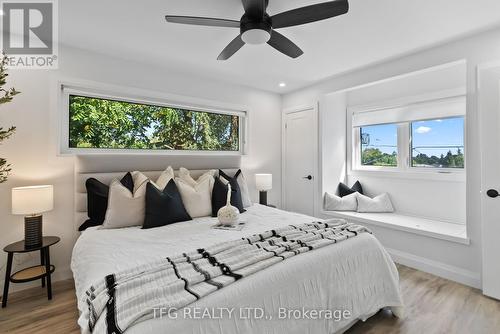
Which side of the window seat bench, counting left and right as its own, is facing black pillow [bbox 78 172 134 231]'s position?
front

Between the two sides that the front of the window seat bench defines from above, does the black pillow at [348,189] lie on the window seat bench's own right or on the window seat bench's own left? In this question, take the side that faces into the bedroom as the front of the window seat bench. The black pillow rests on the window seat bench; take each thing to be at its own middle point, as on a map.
on the window seat bench's own right

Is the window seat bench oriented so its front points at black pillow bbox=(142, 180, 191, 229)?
yes

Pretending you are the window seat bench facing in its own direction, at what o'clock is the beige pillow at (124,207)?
The beige pillow is roughly at 12 o'clock from the window seat bench.

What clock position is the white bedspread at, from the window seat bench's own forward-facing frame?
The white bedspread is roughly at 11 o'clock from the window seat bench.

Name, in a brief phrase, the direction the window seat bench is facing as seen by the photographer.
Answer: facing the viewer and to the left of the viewer

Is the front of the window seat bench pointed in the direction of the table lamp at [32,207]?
yes

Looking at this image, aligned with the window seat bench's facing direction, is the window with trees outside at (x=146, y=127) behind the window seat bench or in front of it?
in front

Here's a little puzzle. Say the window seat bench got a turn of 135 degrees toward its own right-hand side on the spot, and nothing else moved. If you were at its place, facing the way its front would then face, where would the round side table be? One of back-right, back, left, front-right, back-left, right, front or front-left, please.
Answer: back-left
